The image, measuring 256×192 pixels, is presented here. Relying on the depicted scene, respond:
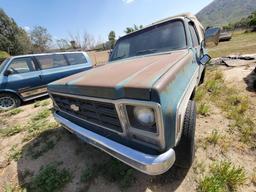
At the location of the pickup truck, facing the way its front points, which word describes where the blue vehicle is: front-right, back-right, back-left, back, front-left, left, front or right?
right

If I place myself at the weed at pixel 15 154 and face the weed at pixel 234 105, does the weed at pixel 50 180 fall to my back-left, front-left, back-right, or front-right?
front-right

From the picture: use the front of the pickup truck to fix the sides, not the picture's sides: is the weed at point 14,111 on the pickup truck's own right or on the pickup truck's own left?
on the pickup truck's own right

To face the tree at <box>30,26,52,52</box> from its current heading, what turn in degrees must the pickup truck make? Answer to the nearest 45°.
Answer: approximately 90° to its right

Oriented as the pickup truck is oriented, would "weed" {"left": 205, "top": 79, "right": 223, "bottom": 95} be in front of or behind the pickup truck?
behind

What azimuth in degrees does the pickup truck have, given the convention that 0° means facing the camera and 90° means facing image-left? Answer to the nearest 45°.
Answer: approximately 45°

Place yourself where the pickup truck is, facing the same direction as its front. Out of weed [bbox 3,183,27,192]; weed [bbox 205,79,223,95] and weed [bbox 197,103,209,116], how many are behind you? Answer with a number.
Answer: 2

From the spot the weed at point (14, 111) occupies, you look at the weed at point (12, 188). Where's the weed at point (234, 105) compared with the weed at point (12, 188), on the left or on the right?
left

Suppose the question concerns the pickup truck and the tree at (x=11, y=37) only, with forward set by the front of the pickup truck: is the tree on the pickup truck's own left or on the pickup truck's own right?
on the pickup truck's own right

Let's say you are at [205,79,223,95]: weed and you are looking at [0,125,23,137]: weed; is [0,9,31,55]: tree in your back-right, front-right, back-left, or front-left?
front-right

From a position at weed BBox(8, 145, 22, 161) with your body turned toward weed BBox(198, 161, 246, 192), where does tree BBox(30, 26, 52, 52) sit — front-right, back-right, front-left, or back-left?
back-left
